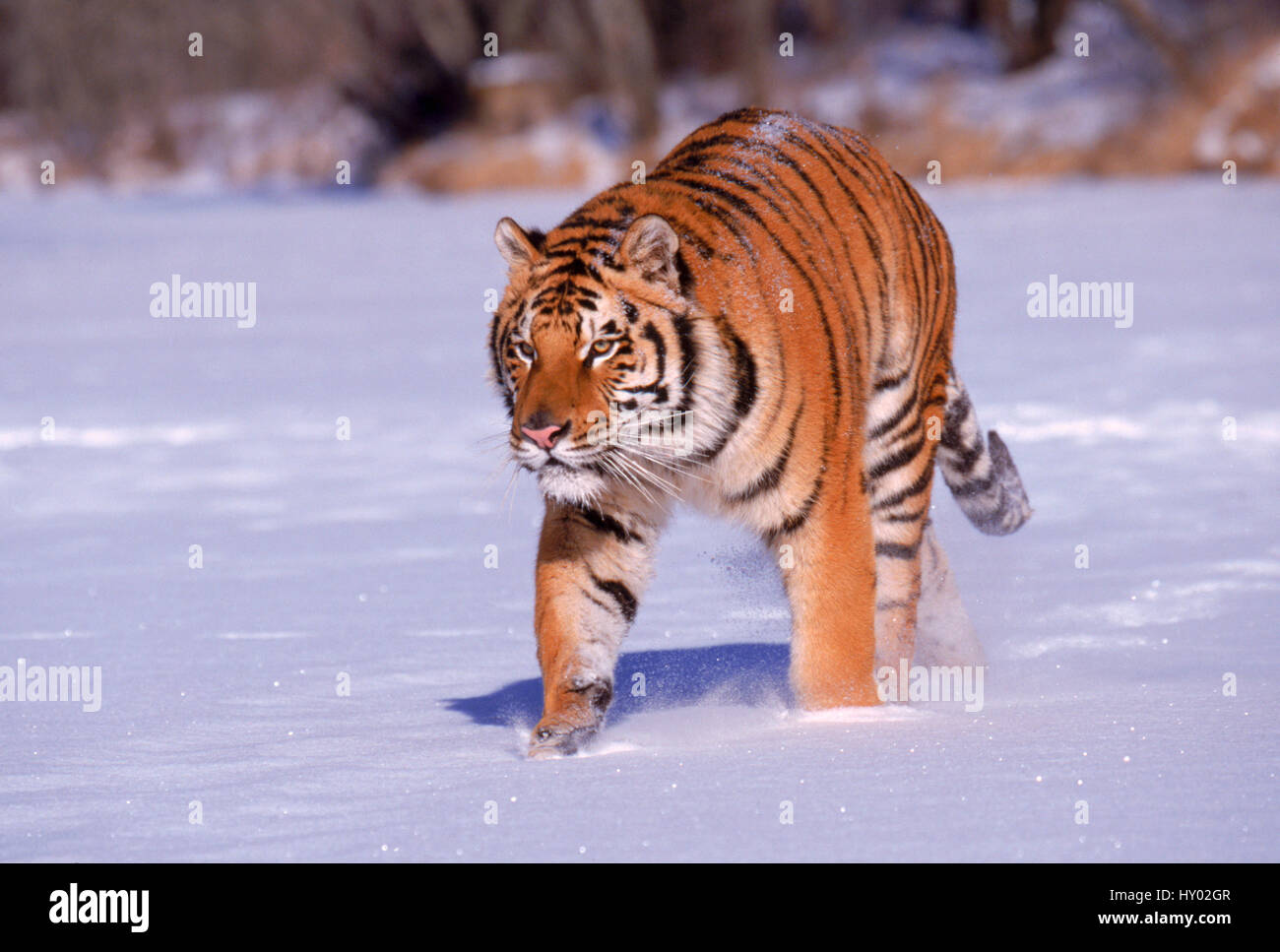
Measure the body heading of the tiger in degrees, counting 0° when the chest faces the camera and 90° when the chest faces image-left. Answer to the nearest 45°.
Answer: approximately 45°
